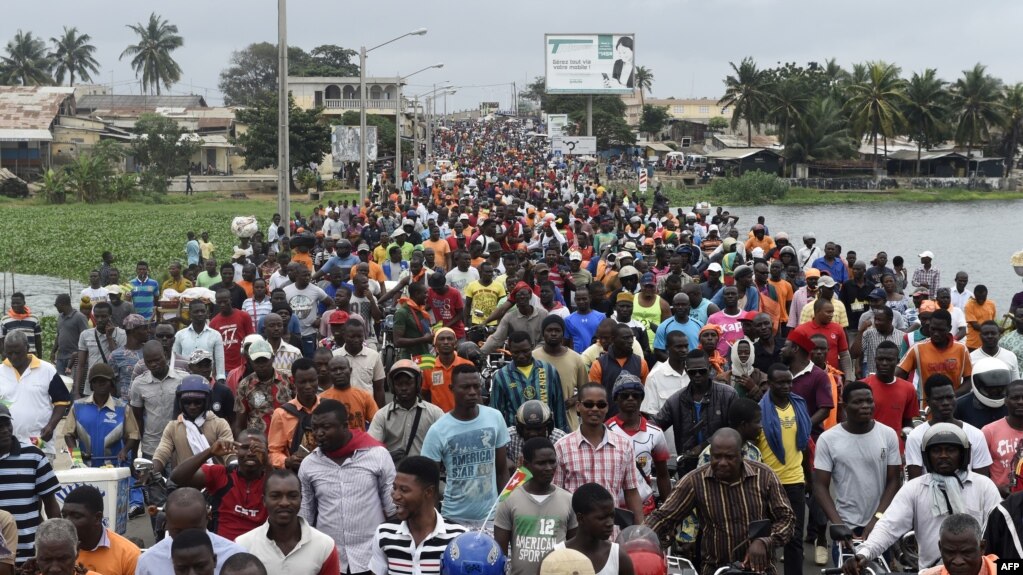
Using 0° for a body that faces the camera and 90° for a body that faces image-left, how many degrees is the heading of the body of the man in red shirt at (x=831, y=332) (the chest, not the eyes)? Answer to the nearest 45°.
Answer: approximately 0°

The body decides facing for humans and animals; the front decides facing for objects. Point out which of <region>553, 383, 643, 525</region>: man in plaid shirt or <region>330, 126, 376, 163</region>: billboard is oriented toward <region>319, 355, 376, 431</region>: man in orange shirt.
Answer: the billboard

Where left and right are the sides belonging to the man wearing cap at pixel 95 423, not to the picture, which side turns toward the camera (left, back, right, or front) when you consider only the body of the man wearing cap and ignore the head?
front

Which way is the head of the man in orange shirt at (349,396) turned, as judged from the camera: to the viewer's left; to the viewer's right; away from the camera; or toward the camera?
toward the camera

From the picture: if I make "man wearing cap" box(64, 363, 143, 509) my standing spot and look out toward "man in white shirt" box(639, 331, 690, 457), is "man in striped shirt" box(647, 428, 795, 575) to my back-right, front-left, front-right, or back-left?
front-right

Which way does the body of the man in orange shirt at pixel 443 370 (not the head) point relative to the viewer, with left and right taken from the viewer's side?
facing the viewer

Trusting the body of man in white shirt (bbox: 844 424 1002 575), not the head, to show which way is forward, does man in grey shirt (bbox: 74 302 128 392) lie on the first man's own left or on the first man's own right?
on the first man's own right

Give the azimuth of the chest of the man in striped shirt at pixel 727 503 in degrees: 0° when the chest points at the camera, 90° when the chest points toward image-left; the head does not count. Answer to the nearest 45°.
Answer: approximately 0°

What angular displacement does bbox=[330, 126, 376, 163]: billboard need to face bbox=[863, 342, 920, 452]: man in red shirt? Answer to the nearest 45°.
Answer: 0° — it already faces them

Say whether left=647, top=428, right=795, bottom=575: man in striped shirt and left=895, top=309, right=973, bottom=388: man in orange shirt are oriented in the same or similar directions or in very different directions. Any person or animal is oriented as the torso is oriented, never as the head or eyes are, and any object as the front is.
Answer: same or similar directions

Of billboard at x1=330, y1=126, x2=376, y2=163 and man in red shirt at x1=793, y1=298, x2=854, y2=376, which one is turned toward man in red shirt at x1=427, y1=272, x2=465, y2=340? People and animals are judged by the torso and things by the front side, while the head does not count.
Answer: the billboard

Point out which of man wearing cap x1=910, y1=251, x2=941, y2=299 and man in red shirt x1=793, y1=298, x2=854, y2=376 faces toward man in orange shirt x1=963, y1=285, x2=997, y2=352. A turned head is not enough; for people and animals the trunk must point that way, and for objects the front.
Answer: the man wearing cap

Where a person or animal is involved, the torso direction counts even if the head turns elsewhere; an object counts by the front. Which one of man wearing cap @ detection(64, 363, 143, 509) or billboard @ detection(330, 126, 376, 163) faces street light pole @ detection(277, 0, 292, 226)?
the billboard

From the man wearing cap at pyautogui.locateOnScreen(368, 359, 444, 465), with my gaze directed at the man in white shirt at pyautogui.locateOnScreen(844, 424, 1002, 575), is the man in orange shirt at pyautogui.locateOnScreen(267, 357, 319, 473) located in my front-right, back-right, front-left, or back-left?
back-right

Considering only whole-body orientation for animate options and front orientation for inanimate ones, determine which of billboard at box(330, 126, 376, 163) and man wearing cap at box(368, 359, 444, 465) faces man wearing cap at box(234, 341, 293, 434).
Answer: the billboard

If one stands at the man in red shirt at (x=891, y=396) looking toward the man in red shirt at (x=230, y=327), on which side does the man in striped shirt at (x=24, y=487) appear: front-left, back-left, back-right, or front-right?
front-left

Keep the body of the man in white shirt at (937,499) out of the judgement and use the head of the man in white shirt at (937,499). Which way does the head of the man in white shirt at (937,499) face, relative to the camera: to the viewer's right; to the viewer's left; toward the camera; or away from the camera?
toward the camera

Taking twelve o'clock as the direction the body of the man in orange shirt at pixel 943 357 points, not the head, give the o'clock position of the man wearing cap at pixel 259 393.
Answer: The man wearing cap is roughly at 2 o'clock from the man in orange shirt.

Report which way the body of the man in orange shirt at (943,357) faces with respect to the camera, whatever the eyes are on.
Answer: toward the camera
